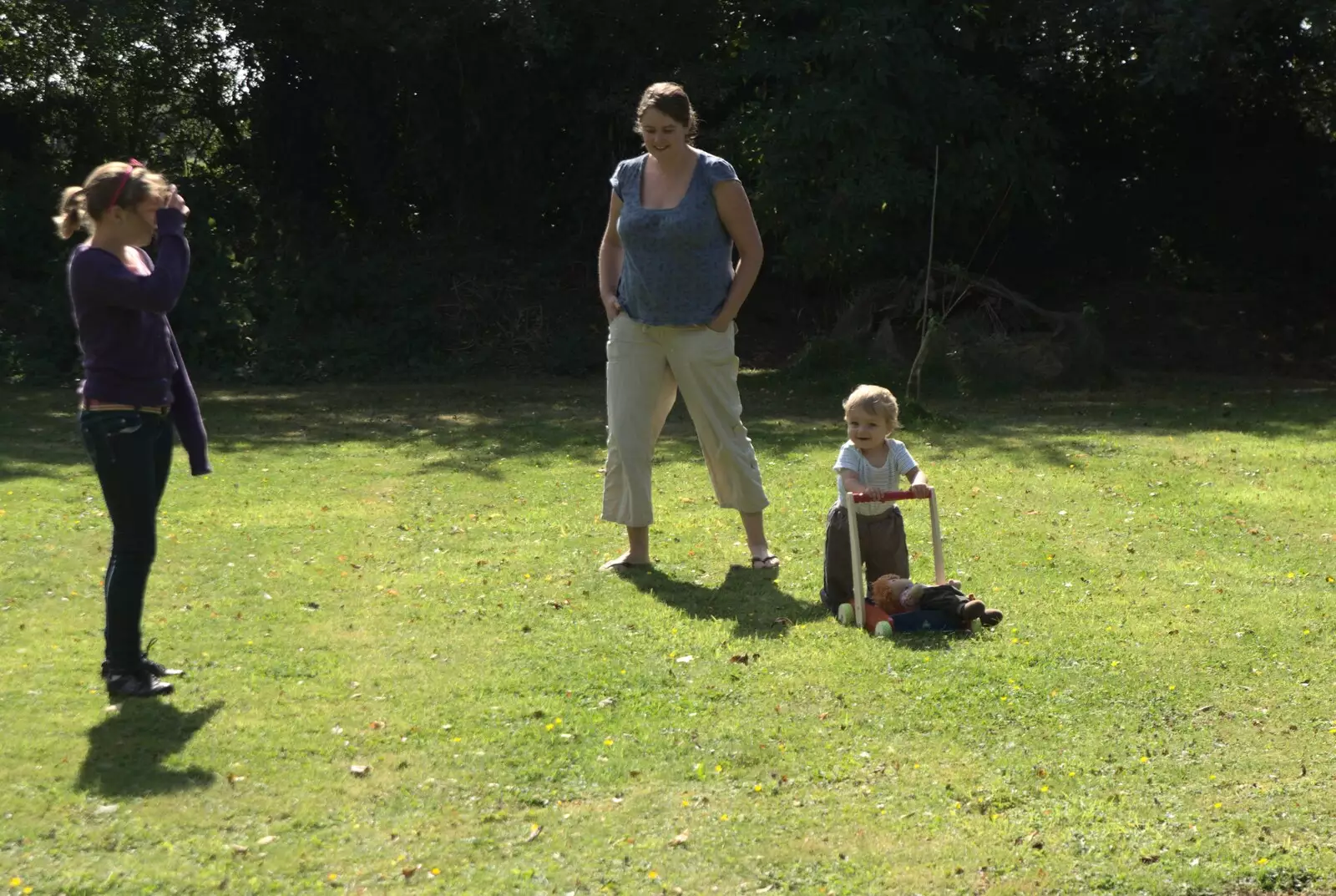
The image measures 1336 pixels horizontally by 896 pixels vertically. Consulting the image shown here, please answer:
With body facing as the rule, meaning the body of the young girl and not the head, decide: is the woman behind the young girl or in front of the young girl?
in front

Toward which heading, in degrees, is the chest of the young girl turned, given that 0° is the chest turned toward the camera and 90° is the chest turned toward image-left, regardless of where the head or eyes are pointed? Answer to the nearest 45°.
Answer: approximately 270°

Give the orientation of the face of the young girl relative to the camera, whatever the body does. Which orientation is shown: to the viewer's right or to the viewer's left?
to the viewer's right
